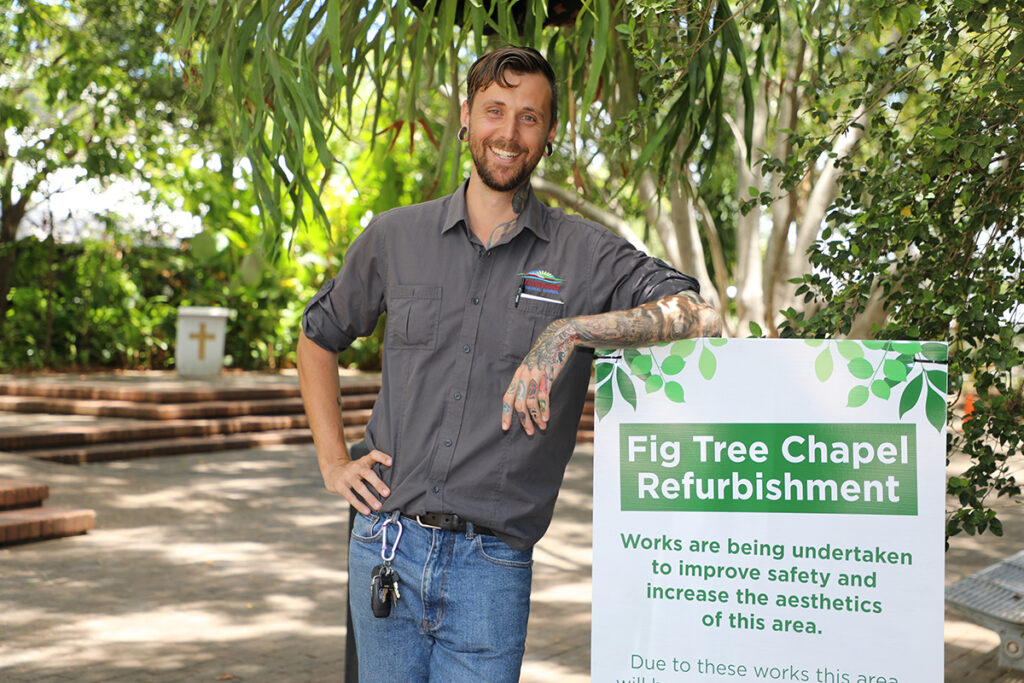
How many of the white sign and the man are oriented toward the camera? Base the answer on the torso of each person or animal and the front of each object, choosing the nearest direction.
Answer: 2

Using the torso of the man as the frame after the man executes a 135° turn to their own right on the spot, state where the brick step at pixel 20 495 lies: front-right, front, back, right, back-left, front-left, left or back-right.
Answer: front

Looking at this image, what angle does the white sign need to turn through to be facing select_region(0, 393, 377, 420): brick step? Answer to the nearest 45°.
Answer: approximately 135° to its right

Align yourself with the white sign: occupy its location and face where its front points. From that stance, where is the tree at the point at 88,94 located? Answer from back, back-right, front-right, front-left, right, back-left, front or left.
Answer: back-right

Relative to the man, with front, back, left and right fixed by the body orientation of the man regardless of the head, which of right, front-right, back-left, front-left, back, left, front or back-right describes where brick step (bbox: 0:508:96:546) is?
back-right

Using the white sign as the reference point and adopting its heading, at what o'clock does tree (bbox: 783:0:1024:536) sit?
The tree is roughly at 7 o'clock from the white sign.

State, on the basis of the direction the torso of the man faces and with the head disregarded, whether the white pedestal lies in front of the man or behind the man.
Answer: behind

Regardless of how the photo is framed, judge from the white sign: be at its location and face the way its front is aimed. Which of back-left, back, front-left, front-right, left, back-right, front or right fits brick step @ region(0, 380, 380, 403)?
back-right

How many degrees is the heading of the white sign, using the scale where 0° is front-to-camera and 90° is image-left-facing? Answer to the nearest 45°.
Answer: approximately 0°

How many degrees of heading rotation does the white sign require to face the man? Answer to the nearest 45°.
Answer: approximately 90° to its right
